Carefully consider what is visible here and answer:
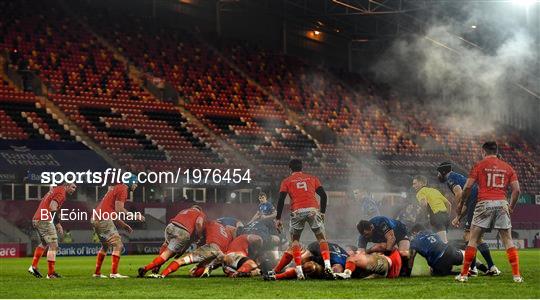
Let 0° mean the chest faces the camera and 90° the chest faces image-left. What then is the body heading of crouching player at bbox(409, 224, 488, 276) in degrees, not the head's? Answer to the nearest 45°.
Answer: approximately 90°

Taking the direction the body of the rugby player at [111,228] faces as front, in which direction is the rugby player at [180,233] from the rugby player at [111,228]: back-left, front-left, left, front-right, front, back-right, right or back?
front-right

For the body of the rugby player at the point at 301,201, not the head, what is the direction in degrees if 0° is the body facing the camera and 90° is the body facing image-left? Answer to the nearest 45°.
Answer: approximately 180°

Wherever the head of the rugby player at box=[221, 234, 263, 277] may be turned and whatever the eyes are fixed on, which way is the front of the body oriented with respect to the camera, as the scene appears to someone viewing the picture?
to the viewer's right

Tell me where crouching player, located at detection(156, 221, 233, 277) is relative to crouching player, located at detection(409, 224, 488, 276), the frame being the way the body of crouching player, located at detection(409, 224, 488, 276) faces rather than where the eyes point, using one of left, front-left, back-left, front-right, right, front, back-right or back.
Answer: front

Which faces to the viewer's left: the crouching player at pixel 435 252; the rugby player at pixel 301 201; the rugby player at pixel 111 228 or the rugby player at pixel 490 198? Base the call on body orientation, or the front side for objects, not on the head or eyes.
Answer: the crouching player

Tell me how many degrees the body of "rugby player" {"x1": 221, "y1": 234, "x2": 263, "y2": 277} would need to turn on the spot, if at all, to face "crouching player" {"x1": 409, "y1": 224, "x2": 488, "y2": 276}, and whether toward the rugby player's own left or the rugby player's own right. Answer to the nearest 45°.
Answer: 0° — they already face them

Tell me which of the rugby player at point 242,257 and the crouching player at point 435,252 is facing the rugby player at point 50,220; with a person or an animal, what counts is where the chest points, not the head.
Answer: the crouching player

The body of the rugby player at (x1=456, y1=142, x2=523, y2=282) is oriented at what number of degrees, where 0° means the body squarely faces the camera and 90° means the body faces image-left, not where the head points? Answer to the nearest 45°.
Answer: approximately 180°

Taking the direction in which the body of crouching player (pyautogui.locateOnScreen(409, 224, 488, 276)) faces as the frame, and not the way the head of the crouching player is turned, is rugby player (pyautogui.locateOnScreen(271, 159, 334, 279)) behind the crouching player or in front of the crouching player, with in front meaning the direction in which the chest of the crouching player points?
in front

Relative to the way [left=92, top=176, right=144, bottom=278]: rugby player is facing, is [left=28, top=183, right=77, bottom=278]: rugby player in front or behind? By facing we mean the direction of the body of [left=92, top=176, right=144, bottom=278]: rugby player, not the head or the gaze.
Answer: behind

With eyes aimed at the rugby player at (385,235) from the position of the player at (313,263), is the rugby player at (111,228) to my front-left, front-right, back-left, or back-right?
back-left

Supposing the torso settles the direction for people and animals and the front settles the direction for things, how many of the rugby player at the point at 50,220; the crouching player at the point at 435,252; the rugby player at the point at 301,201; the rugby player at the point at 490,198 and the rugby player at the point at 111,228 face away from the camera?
2

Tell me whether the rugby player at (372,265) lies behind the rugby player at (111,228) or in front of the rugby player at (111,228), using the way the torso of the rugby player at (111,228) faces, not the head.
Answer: in front

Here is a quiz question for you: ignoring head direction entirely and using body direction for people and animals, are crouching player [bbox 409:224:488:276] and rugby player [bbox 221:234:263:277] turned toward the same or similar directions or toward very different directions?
very different directions

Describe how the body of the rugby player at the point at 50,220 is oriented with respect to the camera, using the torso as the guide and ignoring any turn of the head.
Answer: to the viewer's right

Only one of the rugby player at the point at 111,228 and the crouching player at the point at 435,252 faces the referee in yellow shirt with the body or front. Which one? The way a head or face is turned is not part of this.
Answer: the rugby player

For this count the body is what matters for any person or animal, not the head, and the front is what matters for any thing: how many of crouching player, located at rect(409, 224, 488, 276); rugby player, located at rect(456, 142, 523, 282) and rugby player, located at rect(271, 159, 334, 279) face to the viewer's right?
0
